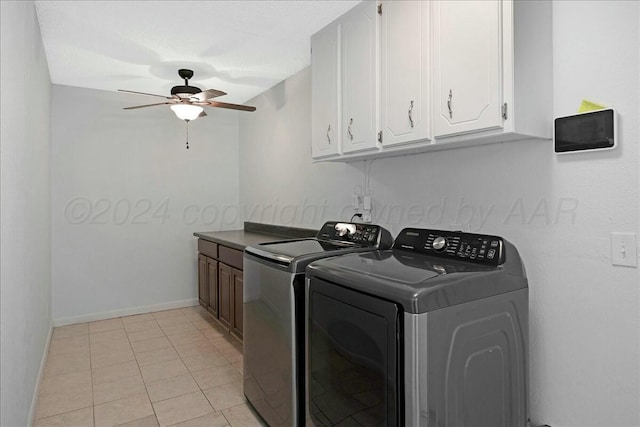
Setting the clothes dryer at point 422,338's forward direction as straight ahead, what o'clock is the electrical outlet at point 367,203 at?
The electrical outlet is roughly at 4 o'clock from the clothes dryer.

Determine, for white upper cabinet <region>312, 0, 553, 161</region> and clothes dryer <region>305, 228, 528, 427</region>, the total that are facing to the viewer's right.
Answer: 0

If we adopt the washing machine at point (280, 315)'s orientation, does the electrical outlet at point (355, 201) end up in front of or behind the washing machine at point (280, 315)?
behind

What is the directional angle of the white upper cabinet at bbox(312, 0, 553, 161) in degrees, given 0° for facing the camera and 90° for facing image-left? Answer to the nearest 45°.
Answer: approximately 45°

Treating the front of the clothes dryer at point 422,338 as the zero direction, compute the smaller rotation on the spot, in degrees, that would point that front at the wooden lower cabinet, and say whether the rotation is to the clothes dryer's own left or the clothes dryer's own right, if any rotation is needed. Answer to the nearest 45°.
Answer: approximately 90° to the clothes dryer's own right
